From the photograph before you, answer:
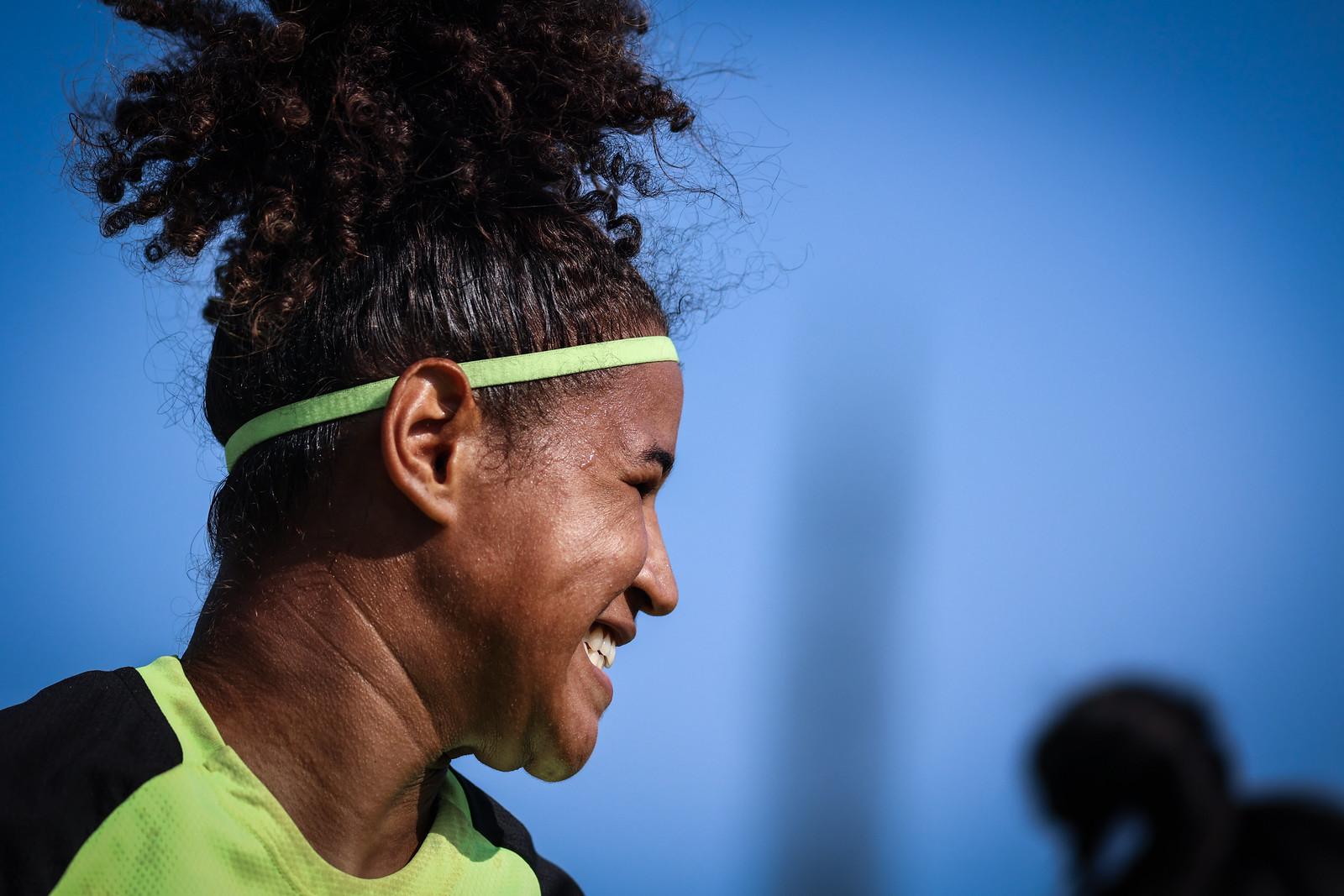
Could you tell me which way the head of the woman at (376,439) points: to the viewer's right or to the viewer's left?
to the viewer's right
